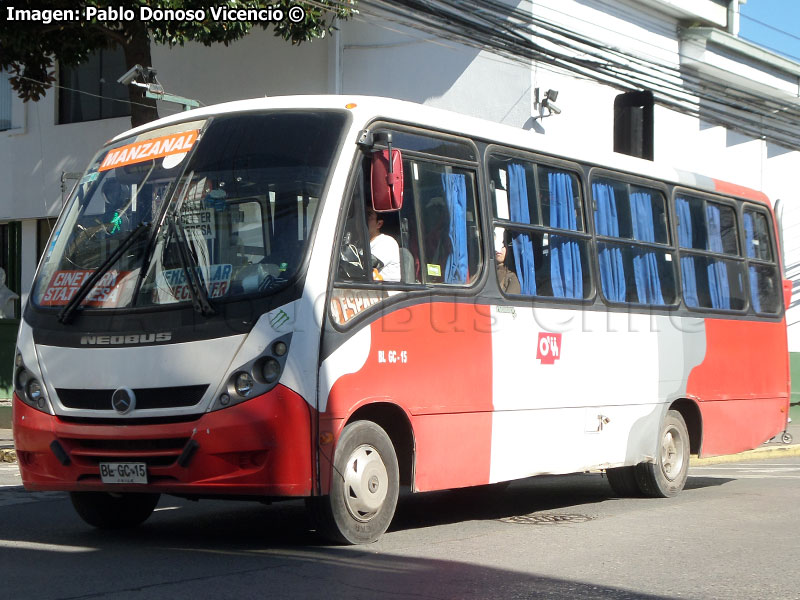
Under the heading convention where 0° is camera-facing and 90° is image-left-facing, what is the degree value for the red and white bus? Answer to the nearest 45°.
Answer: approximately 45°

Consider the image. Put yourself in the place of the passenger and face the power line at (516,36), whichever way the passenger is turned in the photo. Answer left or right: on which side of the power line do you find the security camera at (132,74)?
left

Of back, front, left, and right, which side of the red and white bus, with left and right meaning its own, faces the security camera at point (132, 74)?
right

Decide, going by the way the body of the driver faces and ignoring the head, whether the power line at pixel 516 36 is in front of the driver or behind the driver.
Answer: behind

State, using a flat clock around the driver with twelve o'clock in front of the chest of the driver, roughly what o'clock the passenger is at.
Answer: The passenger is roughly at 6 o'clock from the driver.

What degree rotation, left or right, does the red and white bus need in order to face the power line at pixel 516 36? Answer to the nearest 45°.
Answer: approximately 135° to its right

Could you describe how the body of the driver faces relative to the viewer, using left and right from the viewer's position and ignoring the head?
facing the viewer and to the left of the viewer

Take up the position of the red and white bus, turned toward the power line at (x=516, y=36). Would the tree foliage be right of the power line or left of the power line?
left

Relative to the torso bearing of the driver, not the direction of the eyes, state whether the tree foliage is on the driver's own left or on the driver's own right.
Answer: on the driver's own right
